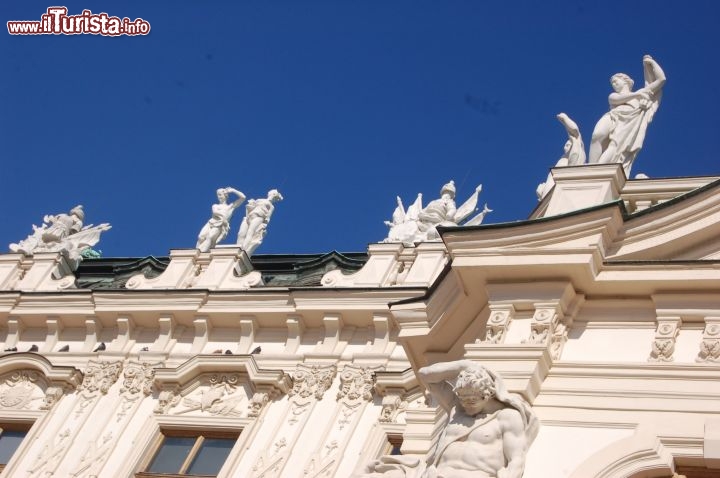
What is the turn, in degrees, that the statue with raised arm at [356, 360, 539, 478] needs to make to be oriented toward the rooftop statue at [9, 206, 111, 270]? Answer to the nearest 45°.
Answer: approximately 90° to its right

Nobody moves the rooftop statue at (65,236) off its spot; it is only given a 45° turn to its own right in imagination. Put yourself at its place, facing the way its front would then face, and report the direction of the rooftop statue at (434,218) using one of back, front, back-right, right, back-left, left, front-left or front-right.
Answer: back-left

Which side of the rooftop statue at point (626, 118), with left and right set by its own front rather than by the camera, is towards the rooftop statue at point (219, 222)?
right

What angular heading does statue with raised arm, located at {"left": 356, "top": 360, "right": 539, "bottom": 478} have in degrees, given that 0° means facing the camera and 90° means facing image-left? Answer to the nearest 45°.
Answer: approximately 45°

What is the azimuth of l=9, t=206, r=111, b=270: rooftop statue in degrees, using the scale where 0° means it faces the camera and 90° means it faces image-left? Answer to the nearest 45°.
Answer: approximately 45°

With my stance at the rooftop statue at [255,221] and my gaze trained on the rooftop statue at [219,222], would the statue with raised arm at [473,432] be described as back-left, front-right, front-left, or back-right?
back-left

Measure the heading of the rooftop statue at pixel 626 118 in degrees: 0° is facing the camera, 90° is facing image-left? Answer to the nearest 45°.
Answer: approximately 45°
